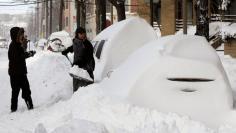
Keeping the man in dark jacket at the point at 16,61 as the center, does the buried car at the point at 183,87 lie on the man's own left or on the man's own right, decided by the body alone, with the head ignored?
on the man's own right

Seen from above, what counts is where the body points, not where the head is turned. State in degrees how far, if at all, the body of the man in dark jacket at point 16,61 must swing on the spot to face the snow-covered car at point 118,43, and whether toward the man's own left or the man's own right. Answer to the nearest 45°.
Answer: approximately 45° to the man's own left

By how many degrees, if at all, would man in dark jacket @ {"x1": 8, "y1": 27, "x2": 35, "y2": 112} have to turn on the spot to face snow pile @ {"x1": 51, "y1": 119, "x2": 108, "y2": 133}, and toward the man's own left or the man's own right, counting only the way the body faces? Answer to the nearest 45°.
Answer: approximately 90° to the man's own right

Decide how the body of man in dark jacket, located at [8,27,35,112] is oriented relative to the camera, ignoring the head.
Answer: to the viewer's right

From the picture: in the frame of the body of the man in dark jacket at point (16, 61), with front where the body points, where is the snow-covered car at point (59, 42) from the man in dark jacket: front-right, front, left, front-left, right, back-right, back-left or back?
left

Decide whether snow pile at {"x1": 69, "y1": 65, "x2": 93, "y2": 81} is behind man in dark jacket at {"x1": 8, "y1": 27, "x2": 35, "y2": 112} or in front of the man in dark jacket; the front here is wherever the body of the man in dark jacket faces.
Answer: in front

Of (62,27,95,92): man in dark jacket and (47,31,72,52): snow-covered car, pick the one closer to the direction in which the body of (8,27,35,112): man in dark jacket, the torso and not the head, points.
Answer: the man in dark jacket

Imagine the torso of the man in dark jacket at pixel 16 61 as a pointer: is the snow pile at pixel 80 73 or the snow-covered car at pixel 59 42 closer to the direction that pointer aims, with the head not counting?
the snow pile

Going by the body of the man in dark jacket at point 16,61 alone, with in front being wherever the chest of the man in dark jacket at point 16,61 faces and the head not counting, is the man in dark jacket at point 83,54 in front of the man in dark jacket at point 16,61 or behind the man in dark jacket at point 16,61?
in front

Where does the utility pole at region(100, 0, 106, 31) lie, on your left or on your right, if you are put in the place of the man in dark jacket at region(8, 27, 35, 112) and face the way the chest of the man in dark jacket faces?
on your left
